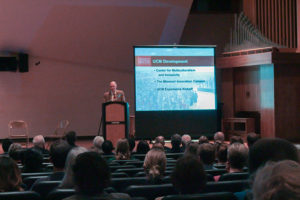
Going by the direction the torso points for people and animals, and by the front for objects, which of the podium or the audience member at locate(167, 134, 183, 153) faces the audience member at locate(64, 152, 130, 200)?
the podium

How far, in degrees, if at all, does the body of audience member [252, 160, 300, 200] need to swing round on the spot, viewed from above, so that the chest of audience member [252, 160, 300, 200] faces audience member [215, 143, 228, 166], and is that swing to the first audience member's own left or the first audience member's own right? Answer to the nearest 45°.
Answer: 0° — they already face them

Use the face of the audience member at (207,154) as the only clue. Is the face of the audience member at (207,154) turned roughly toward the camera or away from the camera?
away from the camera

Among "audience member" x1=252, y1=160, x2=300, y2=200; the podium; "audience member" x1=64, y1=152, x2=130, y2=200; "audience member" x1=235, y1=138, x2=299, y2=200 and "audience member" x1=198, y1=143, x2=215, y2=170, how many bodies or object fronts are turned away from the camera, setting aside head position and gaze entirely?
4

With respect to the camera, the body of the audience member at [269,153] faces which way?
away from the camera

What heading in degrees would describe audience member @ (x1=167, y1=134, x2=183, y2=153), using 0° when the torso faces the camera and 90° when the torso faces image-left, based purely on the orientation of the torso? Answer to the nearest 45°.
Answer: approximately 180°

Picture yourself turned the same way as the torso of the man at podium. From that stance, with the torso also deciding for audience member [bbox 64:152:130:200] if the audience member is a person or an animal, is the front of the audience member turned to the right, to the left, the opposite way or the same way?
the opposite way

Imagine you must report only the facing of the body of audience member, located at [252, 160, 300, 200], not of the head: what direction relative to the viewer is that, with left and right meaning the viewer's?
facing away from the viewer

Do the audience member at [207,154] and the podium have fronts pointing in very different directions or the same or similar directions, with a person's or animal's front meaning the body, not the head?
very different directions

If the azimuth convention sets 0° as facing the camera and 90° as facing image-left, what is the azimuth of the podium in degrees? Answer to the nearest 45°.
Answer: approximately 0°

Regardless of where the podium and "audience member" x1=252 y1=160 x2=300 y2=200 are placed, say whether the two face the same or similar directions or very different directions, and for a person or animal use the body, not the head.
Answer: very different directions

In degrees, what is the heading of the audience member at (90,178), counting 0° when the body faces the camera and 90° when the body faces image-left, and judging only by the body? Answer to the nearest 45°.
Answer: approximately 180°
